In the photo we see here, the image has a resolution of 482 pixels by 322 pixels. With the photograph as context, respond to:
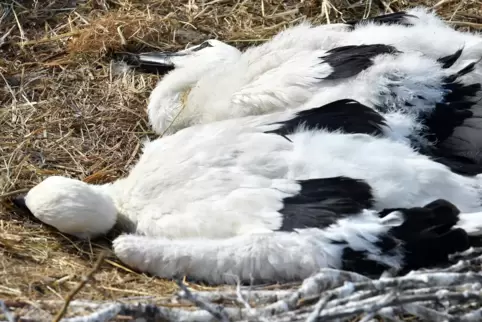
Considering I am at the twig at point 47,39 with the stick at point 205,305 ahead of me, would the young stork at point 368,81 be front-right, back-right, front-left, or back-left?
front-left

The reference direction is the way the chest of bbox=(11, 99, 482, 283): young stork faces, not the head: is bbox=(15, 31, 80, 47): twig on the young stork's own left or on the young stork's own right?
on the young stork's own right

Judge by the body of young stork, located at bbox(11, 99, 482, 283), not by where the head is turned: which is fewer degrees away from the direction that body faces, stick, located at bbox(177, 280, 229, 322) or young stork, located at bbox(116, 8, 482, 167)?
the stick

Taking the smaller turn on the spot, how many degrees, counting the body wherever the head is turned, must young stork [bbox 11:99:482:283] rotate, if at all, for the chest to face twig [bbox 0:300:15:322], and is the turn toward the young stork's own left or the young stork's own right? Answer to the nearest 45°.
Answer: approximately 45° to the young stork's own left

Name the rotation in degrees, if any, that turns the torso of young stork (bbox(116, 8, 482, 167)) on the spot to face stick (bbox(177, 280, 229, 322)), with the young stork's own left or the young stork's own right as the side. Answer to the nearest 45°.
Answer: approximately 45° to the young stork's own left

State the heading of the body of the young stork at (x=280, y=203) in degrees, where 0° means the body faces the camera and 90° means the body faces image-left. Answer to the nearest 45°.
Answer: approximately 90°

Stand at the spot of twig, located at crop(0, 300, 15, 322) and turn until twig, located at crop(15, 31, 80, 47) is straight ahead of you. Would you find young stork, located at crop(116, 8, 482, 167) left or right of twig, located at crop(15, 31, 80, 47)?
right

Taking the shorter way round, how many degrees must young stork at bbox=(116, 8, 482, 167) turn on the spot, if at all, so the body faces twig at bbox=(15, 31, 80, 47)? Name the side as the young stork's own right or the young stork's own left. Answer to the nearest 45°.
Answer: approximately 45° to the young stork's own right

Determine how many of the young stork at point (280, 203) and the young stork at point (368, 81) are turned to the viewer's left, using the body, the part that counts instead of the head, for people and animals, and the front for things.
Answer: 2

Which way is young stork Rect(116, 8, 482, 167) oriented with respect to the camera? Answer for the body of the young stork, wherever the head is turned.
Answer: to the viewer's left

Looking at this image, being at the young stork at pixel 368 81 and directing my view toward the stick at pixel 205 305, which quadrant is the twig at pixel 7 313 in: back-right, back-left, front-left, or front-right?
front-right
